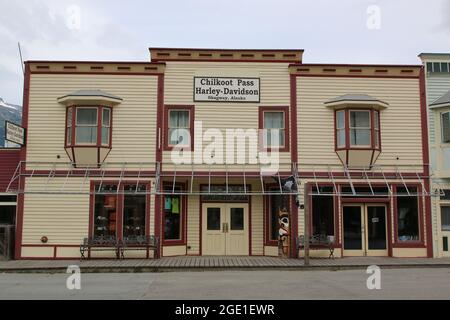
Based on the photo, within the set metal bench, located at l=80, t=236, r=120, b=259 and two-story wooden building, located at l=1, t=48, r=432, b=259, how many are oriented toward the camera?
2

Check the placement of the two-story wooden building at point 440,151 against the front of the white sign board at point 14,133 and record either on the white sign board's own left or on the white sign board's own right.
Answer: on the white sign board's own left

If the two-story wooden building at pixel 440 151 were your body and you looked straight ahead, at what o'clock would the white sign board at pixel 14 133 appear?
The white sign board is roughly at 2 o'clock from the two-story wooden building.

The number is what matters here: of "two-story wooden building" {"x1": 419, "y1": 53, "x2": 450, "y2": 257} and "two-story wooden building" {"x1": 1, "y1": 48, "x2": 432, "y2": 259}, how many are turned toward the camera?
2

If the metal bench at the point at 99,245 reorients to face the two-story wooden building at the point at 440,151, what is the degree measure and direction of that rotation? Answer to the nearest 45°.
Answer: approximately 90° to its left
